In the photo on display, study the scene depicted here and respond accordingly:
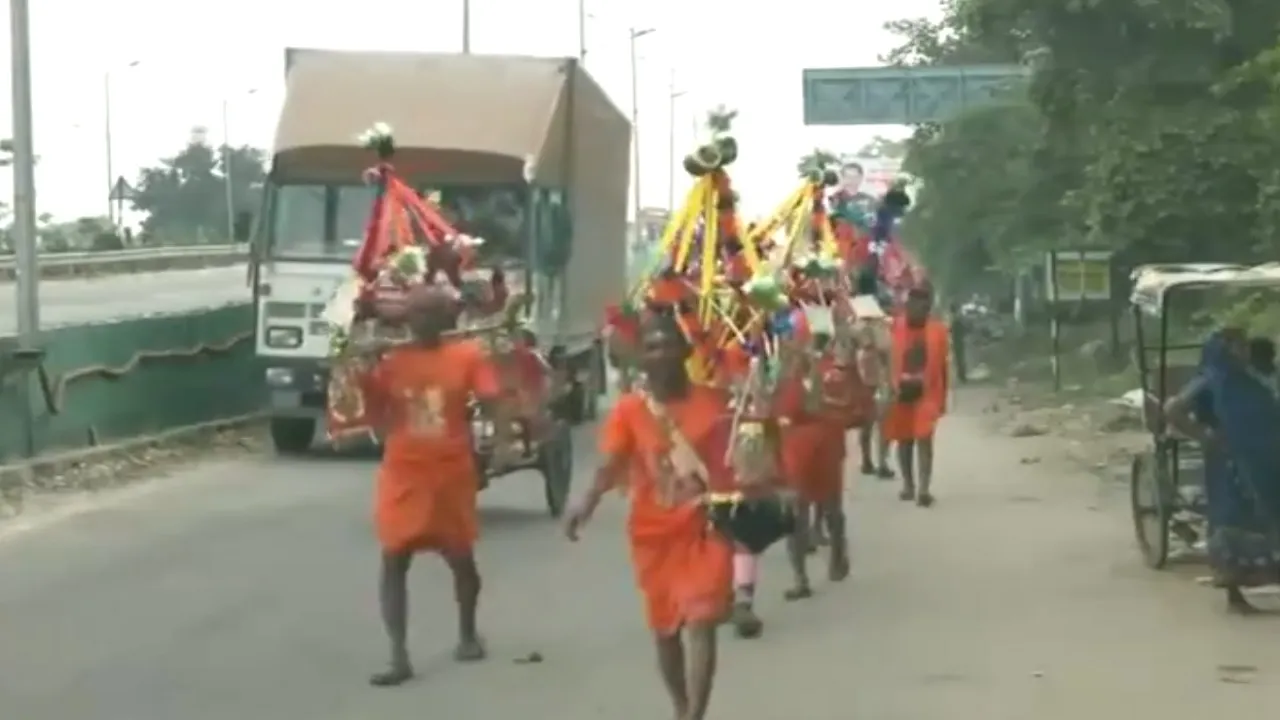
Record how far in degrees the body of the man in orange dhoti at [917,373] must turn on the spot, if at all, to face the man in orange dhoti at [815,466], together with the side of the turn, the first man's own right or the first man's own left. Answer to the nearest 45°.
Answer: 0° — they already face them

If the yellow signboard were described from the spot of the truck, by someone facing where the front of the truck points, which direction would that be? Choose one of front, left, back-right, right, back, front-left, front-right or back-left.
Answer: back-left
